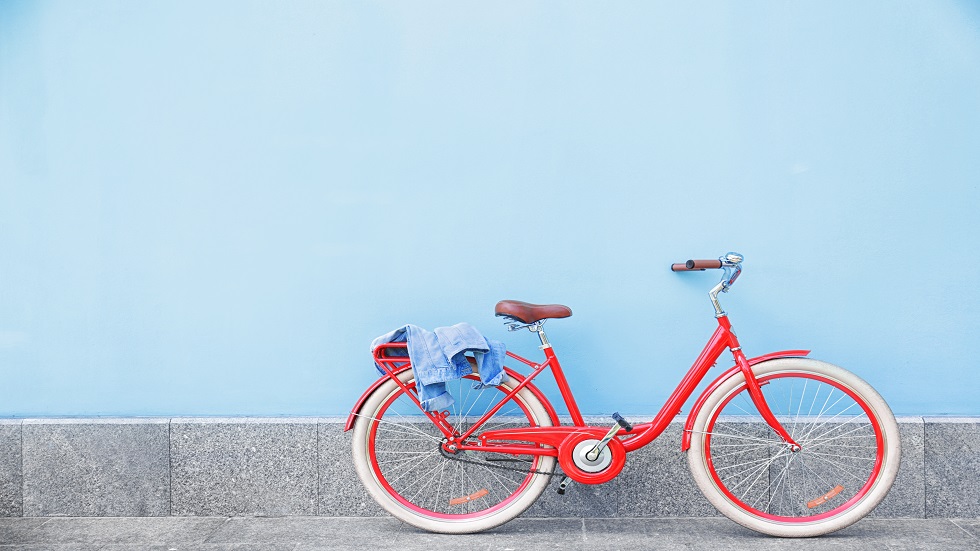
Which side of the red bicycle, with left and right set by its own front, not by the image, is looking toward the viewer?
right
